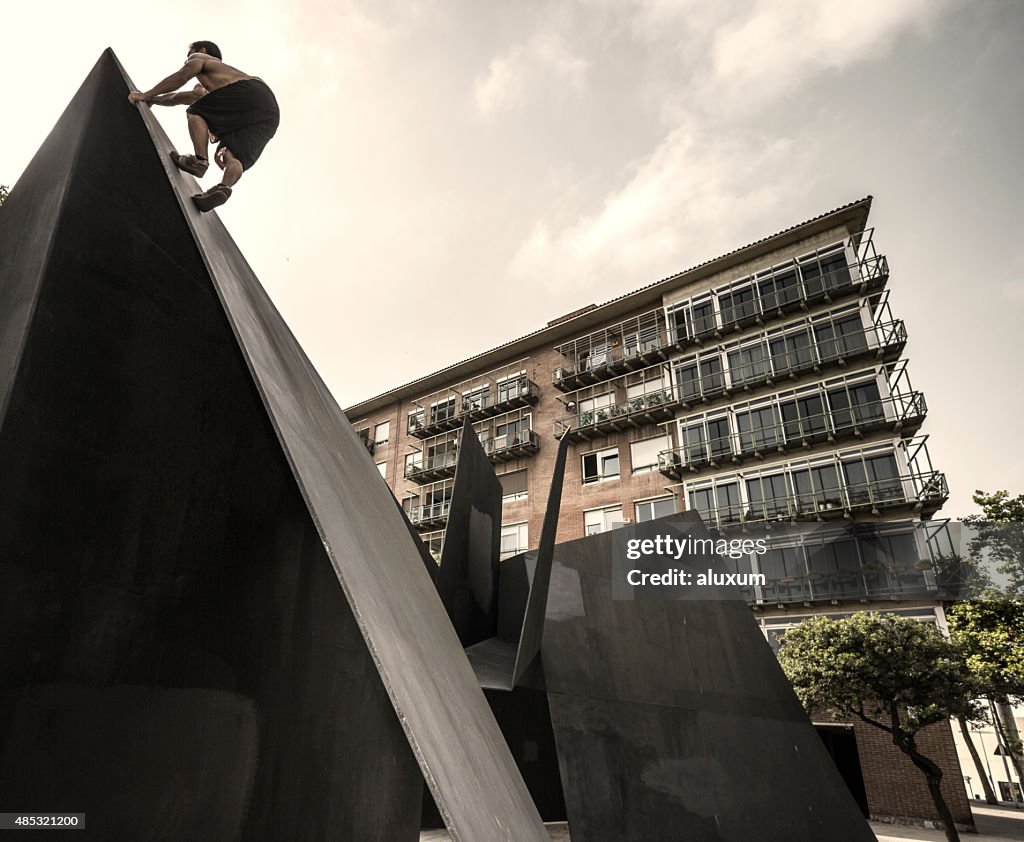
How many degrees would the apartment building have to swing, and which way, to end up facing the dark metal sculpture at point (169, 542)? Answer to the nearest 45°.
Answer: approximately 45° to its left

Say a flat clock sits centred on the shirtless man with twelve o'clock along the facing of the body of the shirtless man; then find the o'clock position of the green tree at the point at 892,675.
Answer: The green tree is roughly at 4 o'clock from the shirtless man.

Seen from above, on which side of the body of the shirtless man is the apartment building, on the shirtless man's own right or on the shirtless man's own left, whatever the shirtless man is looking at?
on the shirtless man's own right

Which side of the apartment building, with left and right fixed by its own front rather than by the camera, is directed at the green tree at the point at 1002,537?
left

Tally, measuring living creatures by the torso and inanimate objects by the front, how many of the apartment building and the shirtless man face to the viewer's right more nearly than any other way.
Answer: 0

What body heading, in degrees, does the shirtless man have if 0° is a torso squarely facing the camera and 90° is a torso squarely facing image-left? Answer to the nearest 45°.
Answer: approximately 135°

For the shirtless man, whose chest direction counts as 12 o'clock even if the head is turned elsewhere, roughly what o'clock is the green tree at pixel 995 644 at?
The green tree is roughly at 4 o'clock from the shirtless man.

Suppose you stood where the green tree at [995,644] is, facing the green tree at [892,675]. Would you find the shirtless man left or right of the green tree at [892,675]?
left

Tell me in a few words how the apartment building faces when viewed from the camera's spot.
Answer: facing the viewer and to the left of the viewer
